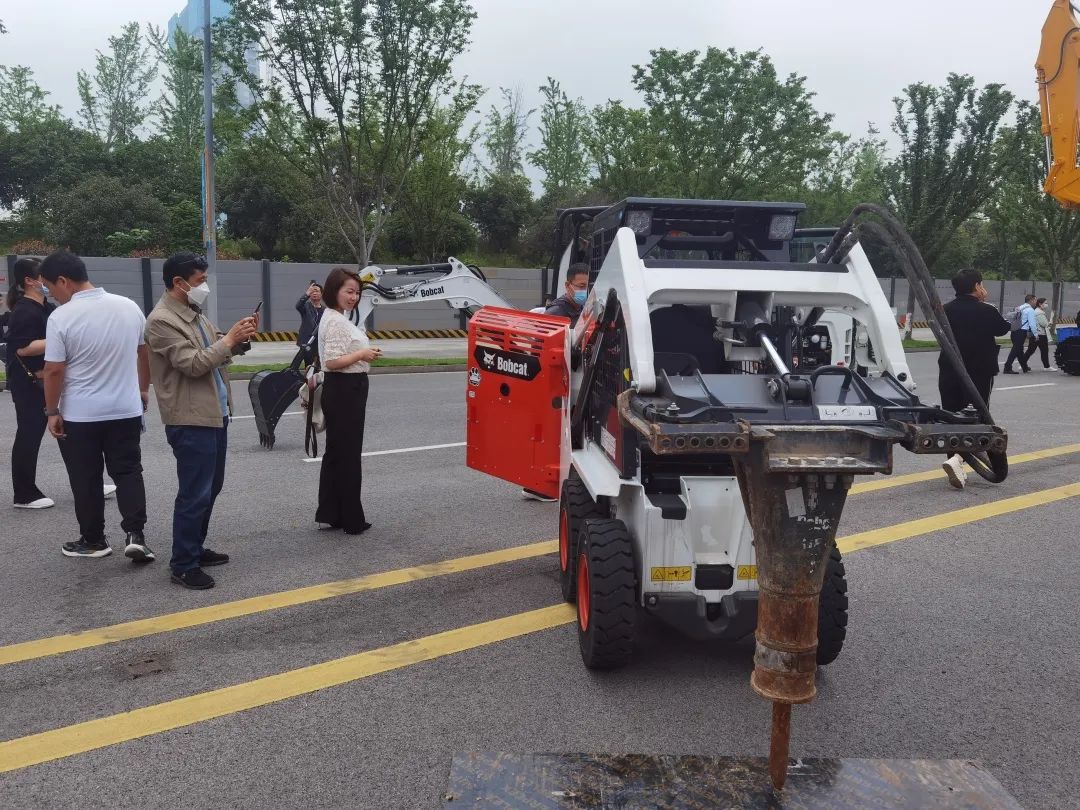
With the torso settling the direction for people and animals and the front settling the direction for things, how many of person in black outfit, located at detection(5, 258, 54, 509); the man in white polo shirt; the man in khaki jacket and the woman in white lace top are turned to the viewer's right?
3

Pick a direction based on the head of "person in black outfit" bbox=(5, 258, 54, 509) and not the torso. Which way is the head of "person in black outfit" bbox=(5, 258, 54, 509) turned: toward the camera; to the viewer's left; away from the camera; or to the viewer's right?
to the viewer's right

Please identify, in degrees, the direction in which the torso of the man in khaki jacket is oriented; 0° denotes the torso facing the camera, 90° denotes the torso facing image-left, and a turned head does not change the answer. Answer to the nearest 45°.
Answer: approximately 270°

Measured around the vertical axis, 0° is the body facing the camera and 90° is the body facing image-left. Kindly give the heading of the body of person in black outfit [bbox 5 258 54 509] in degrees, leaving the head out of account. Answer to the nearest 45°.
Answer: approximately 270°

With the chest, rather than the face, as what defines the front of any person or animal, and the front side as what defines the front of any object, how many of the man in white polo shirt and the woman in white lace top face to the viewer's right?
1

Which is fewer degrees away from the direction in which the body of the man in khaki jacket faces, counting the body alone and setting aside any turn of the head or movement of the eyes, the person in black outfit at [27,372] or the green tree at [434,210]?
the green tree

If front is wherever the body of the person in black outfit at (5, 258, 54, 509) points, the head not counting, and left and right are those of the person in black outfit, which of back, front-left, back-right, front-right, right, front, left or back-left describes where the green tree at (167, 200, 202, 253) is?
left

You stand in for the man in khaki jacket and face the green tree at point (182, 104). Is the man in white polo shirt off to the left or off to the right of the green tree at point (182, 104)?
left

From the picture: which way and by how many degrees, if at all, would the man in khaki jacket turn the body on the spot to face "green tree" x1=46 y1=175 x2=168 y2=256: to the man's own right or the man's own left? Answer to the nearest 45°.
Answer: approximately 90° to the man's own left

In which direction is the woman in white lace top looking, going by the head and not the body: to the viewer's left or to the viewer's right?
to the viewer's right
